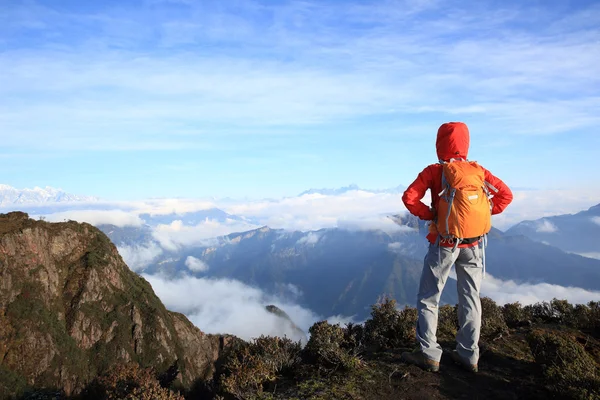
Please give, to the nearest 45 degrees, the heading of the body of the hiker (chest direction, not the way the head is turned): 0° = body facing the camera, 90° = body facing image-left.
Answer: approximately 135°

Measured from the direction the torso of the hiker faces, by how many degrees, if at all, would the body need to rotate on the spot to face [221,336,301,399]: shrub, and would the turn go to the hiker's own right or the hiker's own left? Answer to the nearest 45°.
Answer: approximately 45° to the hiker's own left

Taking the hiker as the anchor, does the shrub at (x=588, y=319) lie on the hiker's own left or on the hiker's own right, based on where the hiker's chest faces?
on the hiker's own right

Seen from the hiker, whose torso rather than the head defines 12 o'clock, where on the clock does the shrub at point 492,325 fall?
The shrub is roughly at 2 o'clock from the hiker.

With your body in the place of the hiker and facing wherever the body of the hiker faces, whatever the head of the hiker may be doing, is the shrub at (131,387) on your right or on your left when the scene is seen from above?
on your left

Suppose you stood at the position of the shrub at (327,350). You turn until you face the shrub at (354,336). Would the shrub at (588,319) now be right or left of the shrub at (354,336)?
right

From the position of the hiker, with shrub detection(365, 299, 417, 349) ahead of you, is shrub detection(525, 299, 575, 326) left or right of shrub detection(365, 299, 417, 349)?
right

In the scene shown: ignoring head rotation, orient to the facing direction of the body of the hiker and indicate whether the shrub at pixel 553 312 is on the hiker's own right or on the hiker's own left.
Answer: on the hiker's own right

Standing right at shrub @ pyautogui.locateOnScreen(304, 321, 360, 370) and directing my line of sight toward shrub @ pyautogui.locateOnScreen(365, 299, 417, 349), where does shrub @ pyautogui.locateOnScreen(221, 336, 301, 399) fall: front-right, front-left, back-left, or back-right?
back-left
